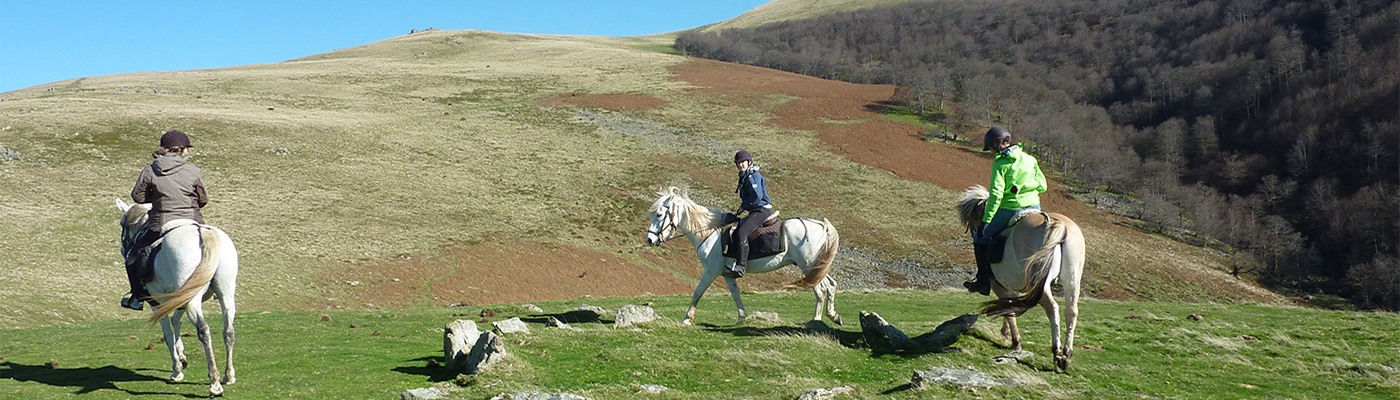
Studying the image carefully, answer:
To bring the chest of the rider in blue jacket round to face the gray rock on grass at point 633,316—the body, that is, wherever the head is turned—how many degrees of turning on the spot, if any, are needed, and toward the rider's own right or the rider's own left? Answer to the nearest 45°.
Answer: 0° — they already face it

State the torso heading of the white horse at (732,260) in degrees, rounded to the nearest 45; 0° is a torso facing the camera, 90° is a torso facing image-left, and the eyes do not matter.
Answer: approximately 90°

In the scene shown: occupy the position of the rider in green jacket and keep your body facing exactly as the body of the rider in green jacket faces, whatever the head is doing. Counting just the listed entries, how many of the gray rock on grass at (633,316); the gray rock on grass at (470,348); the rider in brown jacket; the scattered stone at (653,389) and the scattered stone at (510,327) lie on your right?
0

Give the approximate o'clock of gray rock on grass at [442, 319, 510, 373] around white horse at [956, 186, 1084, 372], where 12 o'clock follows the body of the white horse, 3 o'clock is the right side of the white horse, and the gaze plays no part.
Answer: The gray rock on grass is roughly at 10 o'clock from the white horse.

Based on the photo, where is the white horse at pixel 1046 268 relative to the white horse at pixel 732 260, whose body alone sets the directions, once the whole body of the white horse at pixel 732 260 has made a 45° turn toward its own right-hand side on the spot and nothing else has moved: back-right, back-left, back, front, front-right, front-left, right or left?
back

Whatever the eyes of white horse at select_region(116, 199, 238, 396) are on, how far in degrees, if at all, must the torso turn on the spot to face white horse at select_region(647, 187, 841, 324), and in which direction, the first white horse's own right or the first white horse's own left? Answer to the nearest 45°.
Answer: approximately 135° to the first white horse's own right

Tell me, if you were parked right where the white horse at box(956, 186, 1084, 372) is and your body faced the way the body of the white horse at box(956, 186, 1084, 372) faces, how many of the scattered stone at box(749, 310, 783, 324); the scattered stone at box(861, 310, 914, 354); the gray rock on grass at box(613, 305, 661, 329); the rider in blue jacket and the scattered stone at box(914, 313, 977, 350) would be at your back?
0

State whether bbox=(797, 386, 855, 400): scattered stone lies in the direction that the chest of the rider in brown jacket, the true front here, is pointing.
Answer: no

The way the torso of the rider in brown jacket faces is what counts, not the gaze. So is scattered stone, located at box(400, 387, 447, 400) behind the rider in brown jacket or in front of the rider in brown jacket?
behind

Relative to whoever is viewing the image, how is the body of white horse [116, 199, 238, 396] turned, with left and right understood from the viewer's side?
facing away from the viewer and to the left of the viewer

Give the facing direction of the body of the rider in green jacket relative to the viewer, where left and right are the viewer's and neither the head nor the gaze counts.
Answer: facing away from the viewer and to the left of the viewer

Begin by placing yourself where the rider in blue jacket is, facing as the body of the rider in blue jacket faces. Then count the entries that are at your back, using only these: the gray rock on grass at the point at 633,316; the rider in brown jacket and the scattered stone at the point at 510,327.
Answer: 0

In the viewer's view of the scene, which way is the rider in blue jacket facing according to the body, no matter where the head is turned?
to the viewer's left
